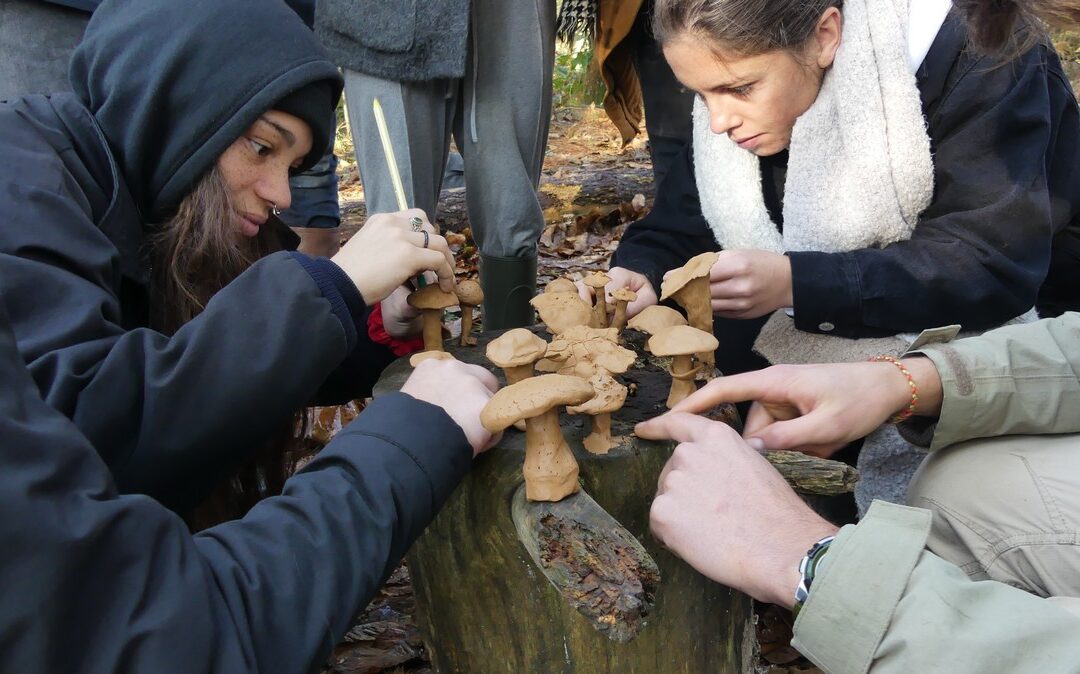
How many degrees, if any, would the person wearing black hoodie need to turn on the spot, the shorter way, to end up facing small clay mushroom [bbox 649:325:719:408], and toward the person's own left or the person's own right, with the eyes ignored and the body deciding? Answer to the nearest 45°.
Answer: approximately 45° to the person's own right

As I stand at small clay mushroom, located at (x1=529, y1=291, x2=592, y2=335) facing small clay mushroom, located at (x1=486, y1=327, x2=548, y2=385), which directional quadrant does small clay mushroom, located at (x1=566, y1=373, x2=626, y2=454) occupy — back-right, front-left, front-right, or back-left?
front-left

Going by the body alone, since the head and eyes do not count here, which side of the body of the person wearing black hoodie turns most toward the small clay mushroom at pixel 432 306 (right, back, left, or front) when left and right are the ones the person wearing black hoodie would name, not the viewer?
front

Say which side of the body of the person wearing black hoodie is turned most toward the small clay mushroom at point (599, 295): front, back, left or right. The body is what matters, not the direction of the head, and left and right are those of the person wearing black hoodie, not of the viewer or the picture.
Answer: front

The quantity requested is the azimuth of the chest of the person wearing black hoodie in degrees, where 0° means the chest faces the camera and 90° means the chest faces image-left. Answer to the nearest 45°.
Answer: approximately 270°

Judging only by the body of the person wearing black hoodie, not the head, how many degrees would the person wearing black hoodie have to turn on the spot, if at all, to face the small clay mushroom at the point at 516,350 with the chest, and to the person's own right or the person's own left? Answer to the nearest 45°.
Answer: approximately 45° to the person's own right

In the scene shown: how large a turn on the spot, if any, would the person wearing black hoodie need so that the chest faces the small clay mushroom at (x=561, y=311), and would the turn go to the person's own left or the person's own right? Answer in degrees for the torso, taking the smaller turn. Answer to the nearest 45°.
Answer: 0° — they already face it

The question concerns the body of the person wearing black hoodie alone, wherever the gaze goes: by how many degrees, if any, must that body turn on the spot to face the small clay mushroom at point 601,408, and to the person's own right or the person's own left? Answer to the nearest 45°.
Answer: approximately 45° to the person's own right
